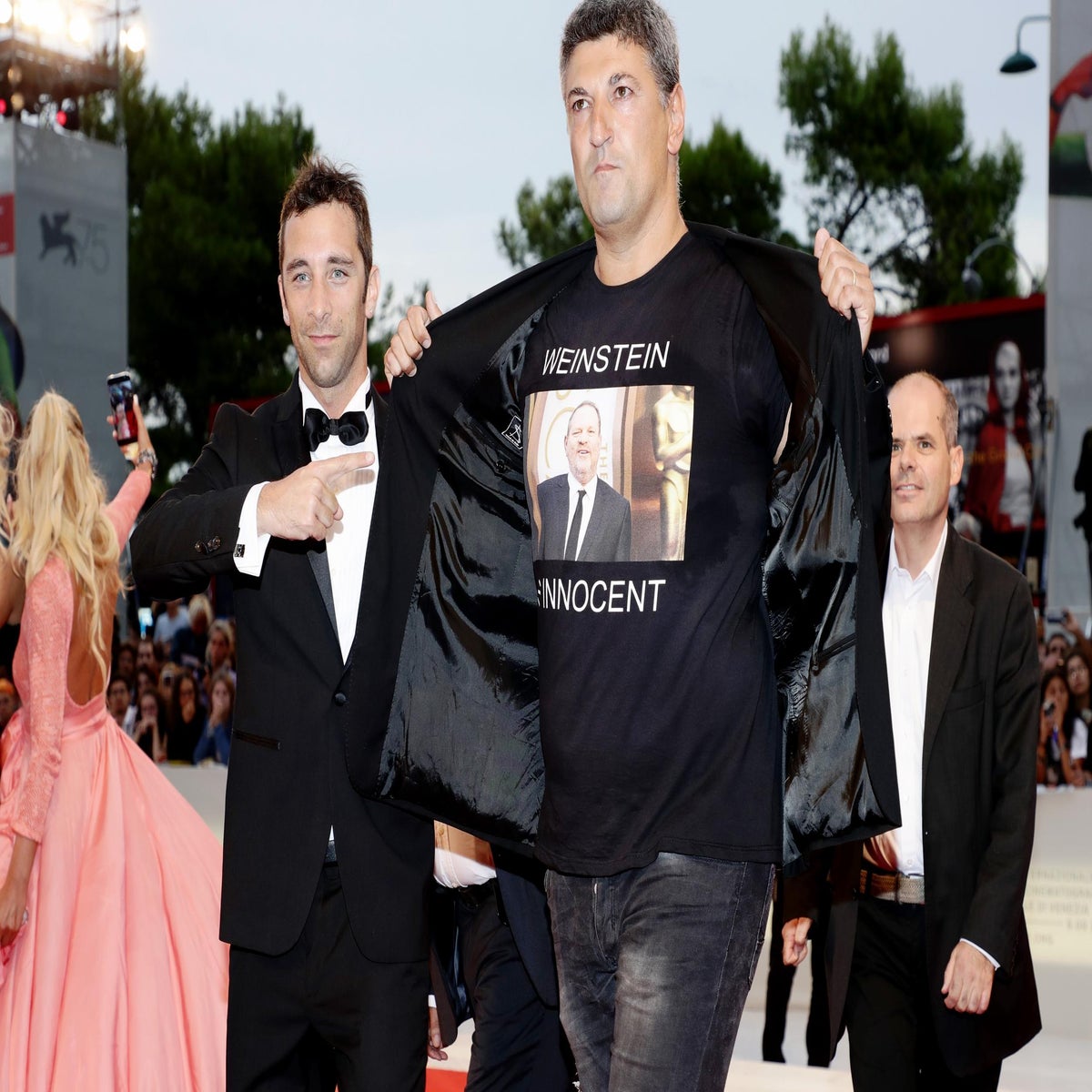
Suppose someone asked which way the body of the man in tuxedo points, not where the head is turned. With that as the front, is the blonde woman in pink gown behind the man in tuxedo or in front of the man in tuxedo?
behind

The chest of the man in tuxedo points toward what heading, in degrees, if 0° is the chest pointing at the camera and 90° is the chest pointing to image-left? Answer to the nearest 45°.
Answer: approximately 0°

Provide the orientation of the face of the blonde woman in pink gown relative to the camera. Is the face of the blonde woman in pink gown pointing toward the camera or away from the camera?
away from the camera

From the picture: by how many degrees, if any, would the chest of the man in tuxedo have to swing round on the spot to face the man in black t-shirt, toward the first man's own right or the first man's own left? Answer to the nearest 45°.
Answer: approximately 45° to the first man's own left

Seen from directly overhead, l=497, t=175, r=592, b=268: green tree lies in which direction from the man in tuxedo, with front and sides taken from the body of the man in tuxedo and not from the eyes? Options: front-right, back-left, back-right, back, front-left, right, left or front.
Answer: back

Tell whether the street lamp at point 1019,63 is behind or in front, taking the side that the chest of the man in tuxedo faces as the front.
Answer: behind

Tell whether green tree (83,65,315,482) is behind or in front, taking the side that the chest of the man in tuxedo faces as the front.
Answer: behind
